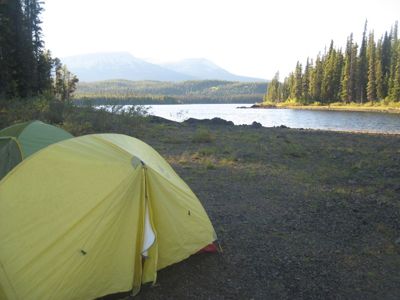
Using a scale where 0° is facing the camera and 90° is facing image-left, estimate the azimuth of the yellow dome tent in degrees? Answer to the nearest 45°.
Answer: approximately 315°

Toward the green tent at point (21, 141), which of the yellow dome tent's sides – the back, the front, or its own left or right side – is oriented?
back
